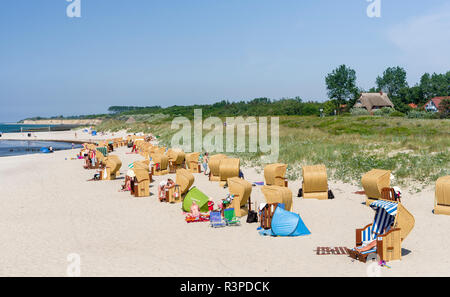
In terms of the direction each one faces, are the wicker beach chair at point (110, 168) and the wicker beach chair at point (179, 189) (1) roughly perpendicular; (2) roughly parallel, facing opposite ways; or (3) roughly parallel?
roughly parallel

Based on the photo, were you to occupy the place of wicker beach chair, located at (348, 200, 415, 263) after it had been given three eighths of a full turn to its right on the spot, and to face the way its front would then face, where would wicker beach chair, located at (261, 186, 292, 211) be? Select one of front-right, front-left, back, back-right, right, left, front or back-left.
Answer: front-left

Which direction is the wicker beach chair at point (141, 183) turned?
to the viewer's left

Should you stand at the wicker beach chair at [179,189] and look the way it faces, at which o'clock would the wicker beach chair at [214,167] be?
the wicker beach chair at [214,167] is roughly at 5 o'clock from the wicker beach chair at [179,189].

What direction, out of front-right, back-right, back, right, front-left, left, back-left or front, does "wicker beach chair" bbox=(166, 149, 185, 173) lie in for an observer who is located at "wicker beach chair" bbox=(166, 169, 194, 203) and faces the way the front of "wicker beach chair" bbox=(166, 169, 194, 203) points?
back-right

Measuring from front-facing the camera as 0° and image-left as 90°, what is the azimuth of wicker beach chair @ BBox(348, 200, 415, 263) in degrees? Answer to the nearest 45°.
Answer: approximately 45°

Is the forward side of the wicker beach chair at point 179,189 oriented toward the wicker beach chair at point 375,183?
no

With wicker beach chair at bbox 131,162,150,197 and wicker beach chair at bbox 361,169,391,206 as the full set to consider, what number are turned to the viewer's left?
1

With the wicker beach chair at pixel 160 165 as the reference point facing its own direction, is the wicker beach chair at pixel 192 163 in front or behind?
behind

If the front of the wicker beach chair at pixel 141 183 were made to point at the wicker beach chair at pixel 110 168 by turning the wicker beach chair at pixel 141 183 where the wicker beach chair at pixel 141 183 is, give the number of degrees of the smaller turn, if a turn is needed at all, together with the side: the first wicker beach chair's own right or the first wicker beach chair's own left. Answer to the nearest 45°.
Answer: approximately 90° to the first wicker beach chair's own right

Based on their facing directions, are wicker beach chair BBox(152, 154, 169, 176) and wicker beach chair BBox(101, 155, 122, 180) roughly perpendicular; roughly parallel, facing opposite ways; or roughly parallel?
roughly parallel

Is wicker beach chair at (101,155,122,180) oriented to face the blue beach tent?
no

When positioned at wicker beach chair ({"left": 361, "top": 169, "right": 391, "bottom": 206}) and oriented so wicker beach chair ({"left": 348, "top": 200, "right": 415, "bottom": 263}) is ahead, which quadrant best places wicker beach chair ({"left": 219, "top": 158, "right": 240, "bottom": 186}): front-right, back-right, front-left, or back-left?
back-right

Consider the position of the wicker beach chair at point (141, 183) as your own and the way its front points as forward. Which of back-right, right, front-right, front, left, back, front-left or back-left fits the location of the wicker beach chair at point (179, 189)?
back-left
